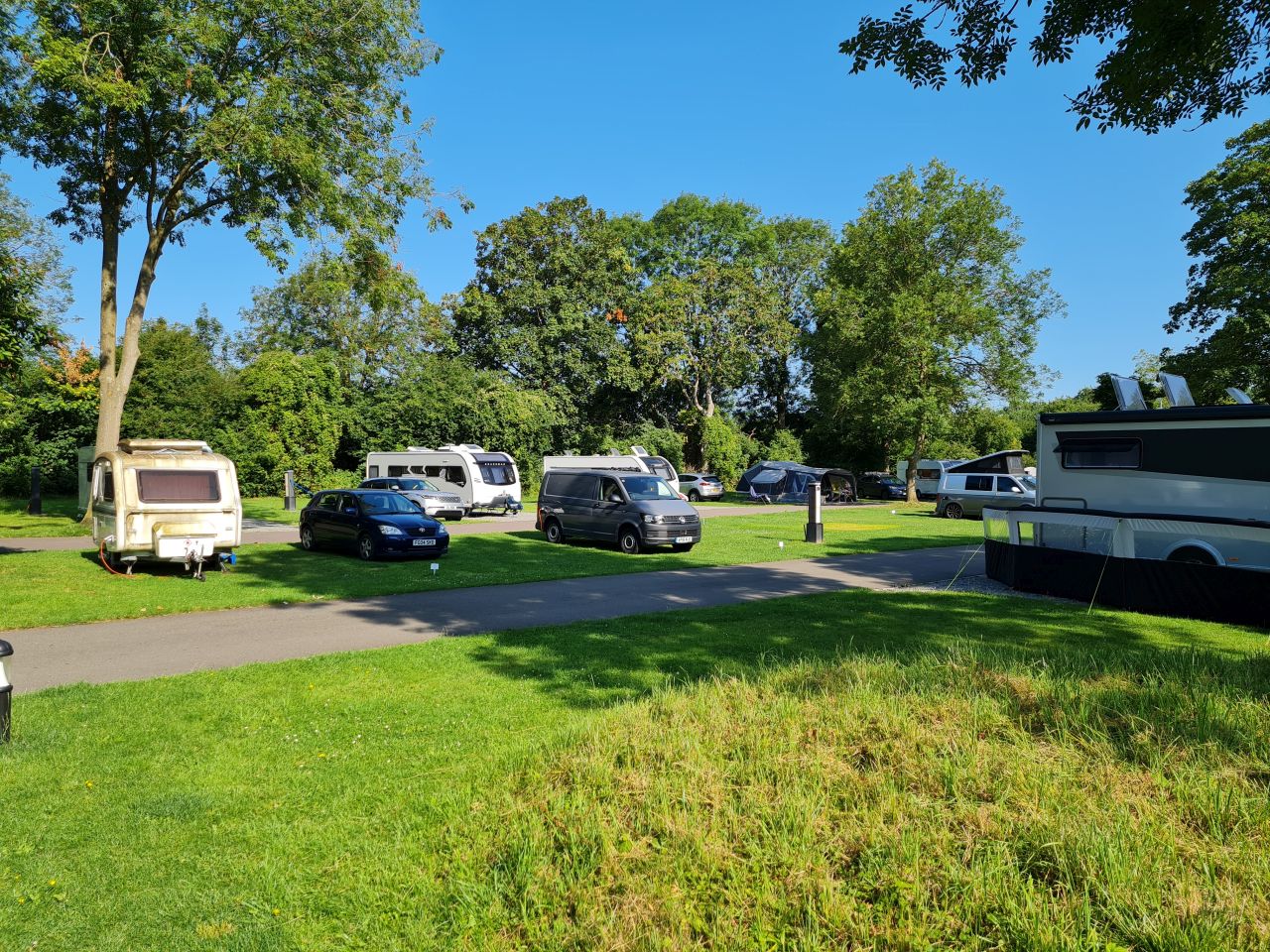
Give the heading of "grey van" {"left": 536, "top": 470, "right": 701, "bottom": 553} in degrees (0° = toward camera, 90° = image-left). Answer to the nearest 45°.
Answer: approximately 315°

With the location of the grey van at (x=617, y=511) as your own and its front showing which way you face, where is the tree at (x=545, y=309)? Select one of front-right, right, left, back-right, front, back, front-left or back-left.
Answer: back-left

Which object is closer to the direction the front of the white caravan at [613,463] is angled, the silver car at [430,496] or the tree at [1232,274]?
the tree

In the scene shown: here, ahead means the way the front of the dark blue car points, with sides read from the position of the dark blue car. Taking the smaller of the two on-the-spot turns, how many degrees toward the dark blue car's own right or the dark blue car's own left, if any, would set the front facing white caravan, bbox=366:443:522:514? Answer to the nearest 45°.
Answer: approximately 135° to the dark blue car's own left

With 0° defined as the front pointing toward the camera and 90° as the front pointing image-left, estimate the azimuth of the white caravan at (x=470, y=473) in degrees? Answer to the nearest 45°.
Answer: approximately 315°

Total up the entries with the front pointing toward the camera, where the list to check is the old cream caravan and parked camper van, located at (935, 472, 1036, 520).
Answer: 1

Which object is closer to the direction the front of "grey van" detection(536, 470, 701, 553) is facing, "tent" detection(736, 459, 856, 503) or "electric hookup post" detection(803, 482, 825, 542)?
the electric hookup post

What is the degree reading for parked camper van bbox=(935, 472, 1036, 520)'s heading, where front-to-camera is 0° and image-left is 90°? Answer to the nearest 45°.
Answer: approximately 270°

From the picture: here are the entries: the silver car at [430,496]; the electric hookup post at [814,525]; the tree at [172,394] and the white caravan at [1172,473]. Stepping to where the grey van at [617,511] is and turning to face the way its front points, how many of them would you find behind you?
2

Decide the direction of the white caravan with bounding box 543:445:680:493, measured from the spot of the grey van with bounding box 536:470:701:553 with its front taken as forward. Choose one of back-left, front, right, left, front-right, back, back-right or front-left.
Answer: back-left

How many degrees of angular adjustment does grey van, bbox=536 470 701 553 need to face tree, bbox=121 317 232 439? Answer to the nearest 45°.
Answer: approximately 180°

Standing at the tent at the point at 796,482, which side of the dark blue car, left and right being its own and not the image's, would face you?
left
